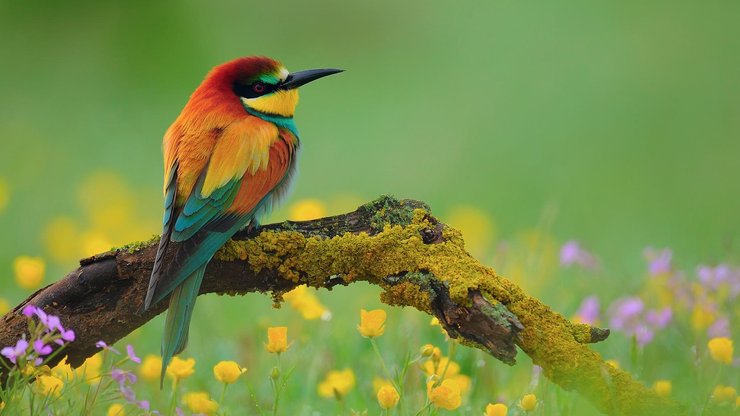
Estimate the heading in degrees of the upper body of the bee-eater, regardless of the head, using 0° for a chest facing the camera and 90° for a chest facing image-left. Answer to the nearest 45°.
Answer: approximately 225°

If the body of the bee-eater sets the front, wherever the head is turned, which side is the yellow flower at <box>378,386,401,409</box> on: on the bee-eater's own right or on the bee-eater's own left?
on the bee-eater's own right

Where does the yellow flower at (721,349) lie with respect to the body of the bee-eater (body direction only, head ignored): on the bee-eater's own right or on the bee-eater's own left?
on the bee-eater's own right

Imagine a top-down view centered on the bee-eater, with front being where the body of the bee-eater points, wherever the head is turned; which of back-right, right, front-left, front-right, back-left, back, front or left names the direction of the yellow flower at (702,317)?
front-right

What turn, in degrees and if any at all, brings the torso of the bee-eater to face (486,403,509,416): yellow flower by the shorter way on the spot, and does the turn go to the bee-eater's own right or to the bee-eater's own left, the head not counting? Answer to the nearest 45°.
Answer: approximately 90° to the bee-eater's own right

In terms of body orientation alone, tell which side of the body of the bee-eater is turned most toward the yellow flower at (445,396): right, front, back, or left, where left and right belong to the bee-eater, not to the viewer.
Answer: right

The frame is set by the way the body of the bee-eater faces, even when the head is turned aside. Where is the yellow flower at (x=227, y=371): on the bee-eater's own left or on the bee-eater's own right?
on the bee-eater's own right

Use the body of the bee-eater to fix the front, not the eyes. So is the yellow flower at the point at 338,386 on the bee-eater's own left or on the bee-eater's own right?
on the bee-eater's own right
